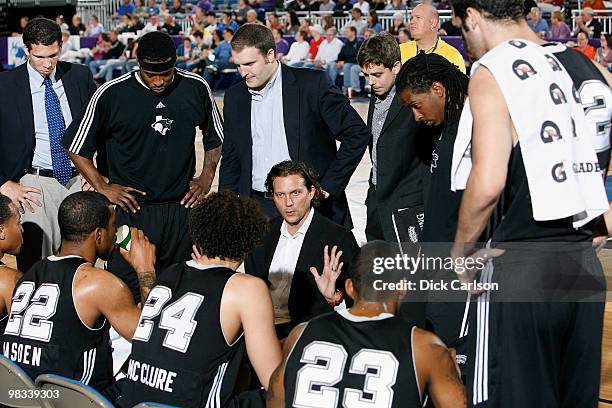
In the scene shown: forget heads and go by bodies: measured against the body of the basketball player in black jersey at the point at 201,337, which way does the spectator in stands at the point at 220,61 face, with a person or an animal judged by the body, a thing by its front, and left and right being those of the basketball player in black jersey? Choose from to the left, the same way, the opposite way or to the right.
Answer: the opposite way

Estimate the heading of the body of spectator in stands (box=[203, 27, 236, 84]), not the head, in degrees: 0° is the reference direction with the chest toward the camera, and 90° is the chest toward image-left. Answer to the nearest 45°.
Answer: approximately 45°

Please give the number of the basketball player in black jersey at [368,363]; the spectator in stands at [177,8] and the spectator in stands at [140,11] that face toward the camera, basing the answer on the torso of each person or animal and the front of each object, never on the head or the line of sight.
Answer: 2

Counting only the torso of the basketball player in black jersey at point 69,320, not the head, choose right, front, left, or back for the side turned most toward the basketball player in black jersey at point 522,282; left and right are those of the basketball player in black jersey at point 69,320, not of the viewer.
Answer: right

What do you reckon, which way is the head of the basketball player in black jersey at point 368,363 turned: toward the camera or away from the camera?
away from the camera

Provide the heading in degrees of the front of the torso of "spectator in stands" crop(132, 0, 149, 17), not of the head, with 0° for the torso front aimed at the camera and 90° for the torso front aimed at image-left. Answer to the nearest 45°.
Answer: approximately 0°

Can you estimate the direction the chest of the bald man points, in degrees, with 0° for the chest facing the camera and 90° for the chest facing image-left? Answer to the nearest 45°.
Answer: approximately 45°
